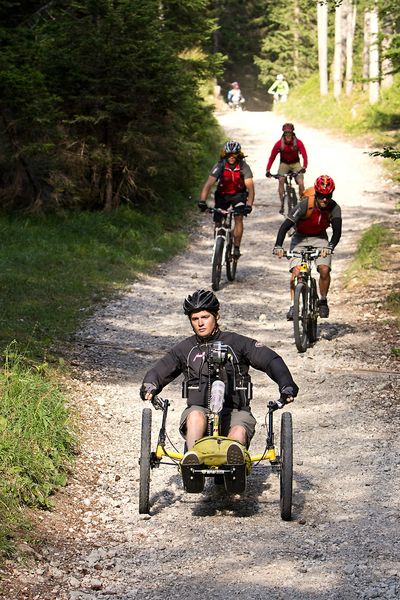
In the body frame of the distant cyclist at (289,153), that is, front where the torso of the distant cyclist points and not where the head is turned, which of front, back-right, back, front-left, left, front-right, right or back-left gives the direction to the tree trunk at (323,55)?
back

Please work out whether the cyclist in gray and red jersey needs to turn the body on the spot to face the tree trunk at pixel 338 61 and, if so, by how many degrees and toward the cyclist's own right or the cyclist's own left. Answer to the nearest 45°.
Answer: approximately 180°

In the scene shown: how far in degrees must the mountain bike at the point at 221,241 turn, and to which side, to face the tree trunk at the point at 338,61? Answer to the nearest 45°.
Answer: approximately 180°

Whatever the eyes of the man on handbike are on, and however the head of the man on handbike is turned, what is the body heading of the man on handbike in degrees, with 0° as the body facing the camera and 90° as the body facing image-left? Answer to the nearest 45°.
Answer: approximately 0°

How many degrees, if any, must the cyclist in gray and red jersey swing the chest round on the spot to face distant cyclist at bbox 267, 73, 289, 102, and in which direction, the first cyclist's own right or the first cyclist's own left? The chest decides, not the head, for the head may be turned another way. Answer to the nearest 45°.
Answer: approximately 180°

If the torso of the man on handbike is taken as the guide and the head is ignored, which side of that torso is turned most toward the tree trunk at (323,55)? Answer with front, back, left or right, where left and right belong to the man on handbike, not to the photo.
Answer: back

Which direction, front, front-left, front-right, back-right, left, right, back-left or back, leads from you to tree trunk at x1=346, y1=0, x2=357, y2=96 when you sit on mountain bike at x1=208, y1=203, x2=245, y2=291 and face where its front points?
back

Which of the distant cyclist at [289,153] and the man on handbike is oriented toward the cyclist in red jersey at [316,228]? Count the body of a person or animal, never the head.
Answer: the distant cyclist
